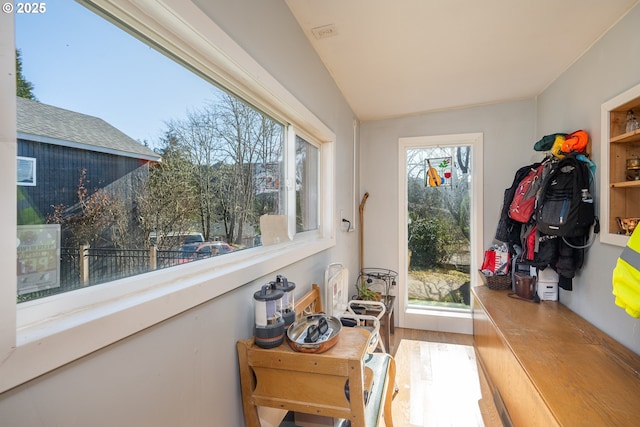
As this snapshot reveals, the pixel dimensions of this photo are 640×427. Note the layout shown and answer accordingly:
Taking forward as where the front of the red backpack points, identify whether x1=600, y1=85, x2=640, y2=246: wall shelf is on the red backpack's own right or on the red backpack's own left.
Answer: on the red backpack's own left

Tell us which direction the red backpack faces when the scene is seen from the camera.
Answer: facing the viewer and to the left of the viewer

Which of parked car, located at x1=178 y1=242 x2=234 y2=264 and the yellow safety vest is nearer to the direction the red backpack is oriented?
the parked car

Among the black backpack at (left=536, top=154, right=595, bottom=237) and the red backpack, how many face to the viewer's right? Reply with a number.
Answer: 0

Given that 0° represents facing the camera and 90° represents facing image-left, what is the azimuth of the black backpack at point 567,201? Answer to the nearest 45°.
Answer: approximately 45°

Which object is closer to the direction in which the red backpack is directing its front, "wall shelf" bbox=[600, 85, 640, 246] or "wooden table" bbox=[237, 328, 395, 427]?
the wooden table
